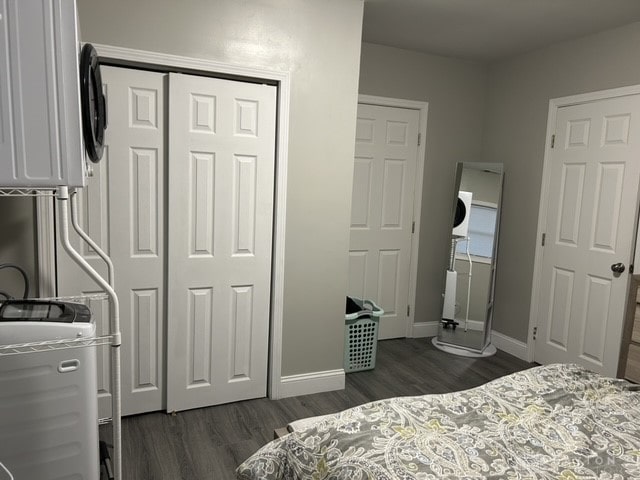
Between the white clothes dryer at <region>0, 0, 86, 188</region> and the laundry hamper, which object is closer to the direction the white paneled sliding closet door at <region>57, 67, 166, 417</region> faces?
the white clothes dryer

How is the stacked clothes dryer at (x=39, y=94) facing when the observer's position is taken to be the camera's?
facing to the right of the viewer

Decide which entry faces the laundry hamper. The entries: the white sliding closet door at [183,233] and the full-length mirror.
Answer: the full-length mirror

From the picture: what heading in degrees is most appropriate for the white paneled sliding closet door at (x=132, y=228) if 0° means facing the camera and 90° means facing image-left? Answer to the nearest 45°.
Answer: approximately 0°

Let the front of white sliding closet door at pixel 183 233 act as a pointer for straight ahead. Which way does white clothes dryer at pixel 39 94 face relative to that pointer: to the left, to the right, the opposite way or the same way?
to the left

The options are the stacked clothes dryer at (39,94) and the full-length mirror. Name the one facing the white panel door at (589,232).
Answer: the stacked clothes dryer
